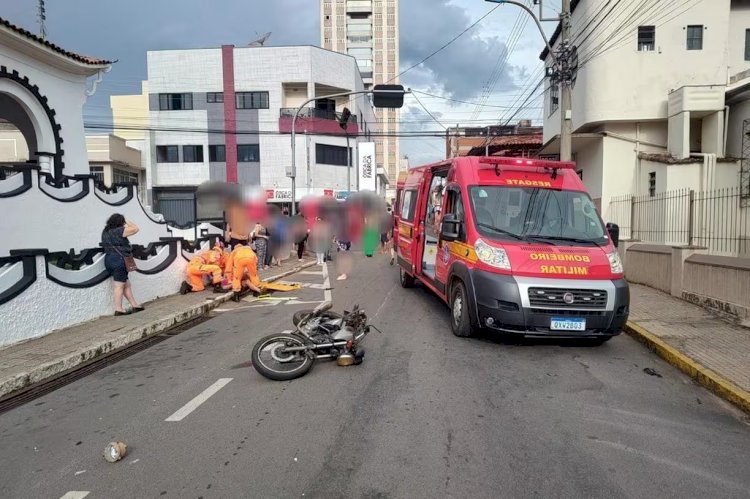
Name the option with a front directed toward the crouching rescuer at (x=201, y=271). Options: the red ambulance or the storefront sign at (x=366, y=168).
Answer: the storefront sign

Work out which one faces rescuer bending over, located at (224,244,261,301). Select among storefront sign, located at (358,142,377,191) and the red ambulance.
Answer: the storefront sign

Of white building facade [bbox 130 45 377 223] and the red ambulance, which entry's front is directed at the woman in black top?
the white building facade

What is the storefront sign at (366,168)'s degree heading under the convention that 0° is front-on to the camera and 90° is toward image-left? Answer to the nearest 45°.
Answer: approximately 0°

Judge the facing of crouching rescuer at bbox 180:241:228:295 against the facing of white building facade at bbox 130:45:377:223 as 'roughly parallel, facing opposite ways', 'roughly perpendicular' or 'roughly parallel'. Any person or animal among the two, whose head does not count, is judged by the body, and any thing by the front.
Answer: roughly perpendicular

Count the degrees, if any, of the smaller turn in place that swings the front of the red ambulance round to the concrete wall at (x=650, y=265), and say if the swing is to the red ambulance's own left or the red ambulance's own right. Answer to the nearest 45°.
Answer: approximately 90° to the red ambulance's own left

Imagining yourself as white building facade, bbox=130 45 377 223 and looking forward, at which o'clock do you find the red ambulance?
The red ambulance is roughly at 12 o'clock from the white building facade.

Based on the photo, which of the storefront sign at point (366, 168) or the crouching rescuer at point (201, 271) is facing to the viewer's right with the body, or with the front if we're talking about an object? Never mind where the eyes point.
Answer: the crouching rescuer

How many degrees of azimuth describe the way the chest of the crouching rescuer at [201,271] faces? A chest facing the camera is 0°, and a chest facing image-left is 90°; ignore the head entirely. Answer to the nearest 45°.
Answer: approximately 270°

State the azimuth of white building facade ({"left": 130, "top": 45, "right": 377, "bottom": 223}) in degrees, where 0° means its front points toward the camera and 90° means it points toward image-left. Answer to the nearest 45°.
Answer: approximately 0°

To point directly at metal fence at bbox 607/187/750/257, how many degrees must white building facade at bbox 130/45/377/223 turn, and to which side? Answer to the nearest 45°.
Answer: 0° — it already faces it

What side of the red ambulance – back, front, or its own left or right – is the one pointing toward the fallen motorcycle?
right
